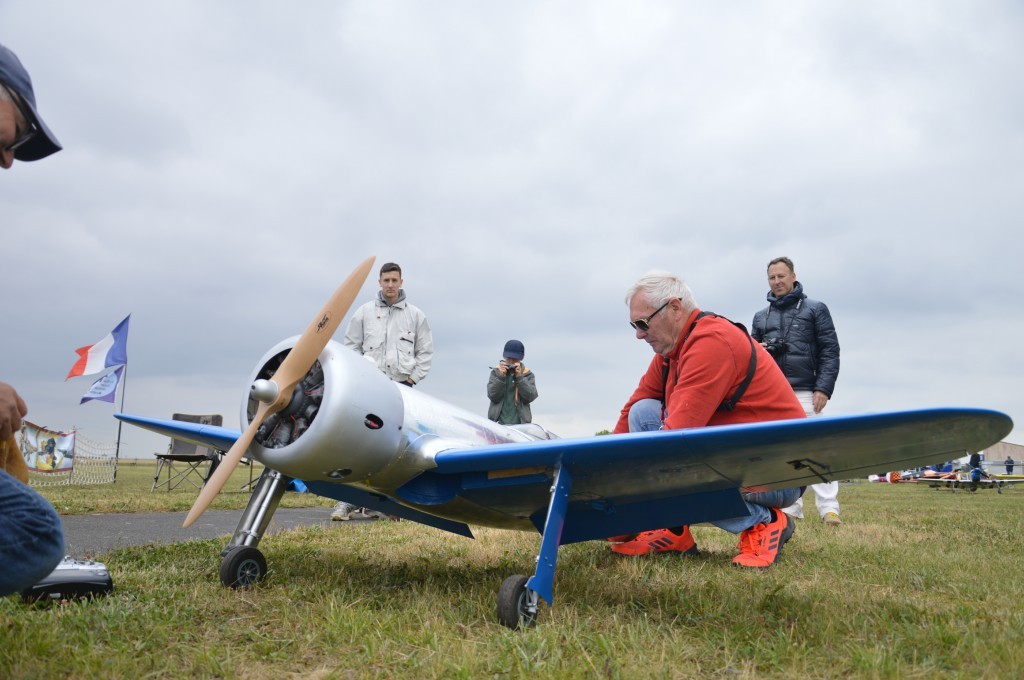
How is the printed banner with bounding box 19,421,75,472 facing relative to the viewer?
toward the camera

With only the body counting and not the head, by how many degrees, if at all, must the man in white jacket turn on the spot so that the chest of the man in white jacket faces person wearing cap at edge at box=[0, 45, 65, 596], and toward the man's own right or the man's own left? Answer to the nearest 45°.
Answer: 0° — they already face them

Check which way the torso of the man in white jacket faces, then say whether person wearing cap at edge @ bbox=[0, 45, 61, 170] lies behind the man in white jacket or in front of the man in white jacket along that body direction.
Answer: in front

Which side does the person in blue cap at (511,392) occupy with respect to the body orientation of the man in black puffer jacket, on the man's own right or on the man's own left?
on the man's own right

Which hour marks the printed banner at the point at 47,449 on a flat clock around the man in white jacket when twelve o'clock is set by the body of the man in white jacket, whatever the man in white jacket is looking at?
The printed banner is roughly at 5 o'clock from the man in white jacket.

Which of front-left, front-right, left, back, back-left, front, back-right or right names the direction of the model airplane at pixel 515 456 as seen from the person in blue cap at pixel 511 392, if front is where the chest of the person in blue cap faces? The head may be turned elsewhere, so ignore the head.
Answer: front

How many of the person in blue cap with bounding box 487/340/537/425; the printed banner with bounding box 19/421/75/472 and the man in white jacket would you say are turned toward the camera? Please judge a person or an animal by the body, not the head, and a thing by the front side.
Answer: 3

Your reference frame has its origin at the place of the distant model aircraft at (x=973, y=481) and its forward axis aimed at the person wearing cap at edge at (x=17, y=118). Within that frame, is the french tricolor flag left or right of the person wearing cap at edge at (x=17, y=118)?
right

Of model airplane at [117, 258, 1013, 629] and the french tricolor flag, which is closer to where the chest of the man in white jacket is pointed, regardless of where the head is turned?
the model airplane

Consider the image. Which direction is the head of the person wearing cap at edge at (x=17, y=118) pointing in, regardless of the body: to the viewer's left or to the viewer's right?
to the viewer's right

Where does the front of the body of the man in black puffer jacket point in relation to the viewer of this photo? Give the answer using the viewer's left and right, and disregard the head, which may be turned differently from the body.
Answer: facing the viewer and to the left of the viewer

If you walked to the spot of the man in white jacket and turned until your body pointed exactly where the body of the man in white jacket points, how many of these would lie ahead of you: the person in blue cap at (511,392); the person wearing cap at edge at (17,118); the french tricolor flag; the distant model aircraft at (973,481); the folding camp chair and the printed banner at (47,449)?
1

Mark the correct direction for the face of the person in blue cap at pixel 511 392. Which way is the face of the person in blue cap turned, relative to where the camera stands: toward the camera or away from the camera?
toward the camera

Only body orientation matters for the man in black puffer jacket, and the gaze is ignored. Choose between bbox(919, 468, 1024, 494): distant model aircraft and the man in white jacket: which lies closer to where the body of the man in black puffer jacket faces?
the man in white jacket

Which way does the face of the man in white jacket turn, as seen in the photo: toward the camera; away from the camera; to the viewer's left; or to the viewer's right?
toward the camera

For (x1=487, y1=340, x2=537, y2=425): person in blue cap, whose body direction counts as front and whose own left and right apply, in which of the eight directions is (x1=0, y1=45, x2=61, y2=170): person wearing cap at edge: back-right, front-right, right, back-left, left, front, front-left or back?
front

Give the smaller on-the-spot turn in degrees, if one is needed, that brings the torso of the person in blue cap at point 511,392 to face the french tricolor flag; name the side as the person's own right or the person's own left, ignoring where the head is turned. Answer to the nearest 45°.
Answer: approximately 135° to the person's own right

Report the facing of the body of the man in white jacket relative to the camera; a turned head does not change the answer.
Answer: toward the camera
